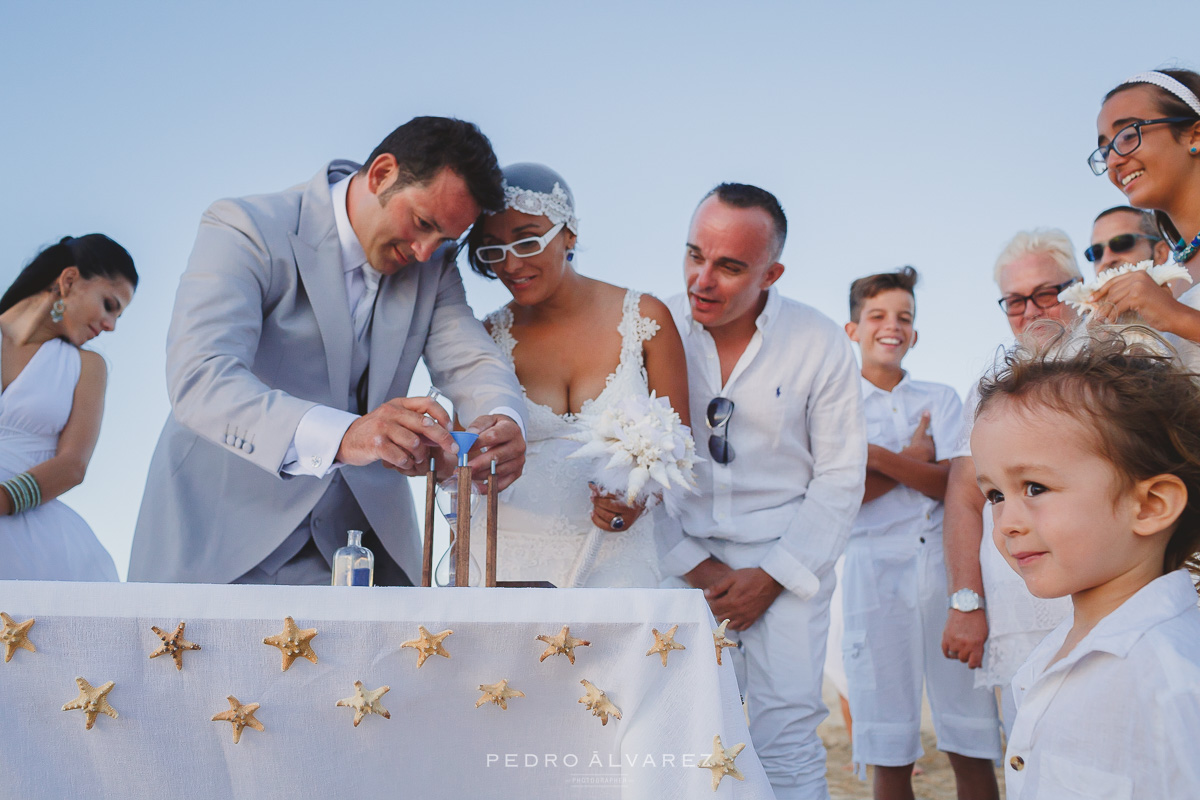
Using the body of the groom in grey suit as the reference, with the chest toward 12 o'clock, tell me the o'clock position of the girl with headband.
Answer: The girl with headband is roughly at 11 o'clock from the groom in grey suit.

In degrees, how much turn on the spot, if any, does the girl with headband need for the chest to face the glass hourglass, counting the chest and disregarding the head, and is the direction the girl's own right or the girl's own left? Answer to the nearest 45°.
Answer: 0° — they already face it

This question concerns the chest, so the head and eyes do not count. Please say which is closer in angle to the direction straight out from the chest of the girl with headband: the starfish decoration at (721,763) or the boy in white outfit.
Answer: the starfish decoration

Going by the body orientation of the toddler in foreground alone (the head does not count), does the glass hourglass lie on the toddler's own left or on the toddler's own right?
on the toddler's own right

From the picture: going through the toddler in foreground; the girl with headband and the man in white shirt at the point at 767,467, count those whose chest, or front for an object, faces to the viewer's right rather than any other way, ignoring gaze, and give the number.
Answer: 0

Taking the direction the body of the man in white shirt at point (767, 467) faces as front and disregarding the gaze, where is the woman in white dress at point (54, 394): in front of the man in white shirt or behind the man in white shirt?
in front

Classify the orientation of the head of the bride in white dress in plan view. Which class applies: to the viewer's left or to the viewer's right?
to the viewer's left

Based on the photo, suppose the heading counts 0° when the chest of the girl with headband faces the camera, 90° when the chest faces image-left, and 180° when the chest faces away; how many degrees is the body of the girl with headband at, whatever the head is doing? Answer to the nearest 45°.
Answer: approximately 45°

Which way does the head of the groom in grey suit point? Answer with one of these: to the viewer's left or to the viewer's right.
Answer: to the viewer's right

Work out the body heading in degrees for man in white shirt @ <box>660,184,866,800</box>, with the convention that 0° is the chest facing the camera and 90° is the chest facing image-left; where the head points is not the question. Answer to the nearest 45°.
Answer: approximately 45°

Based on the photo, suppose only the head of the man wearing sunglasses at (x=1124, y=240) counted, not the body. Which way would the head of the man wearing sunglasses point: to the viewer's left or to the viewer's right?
to the viewer's left

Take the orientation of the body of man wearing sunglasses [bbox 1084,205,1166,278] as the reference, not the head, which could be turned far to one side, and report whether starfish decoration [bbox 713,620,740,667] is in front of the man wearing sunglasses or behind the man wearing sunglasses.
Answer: in front

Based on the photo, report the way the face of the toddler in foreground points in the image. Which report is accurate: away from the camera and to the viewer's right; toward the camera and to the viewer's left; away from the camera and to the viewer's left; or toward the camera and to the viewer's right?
toward the camera and to the viewer's left

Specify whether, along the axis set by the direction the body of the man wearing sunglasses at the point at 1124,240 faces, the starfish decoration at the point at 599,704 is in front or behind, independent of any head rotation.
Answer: in front

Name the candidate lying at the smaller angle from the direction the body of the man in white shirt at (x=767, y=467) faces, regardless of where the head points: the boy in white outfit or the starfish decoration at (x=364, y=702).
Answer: the starfish decoration

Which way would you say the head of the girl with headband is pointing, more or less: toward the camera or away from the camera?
toward the camera

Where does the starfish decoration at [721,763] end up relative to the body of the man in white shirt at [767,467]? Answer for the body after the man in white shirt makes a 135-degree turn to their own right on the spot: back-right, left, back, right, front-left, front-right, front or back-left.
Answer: back
